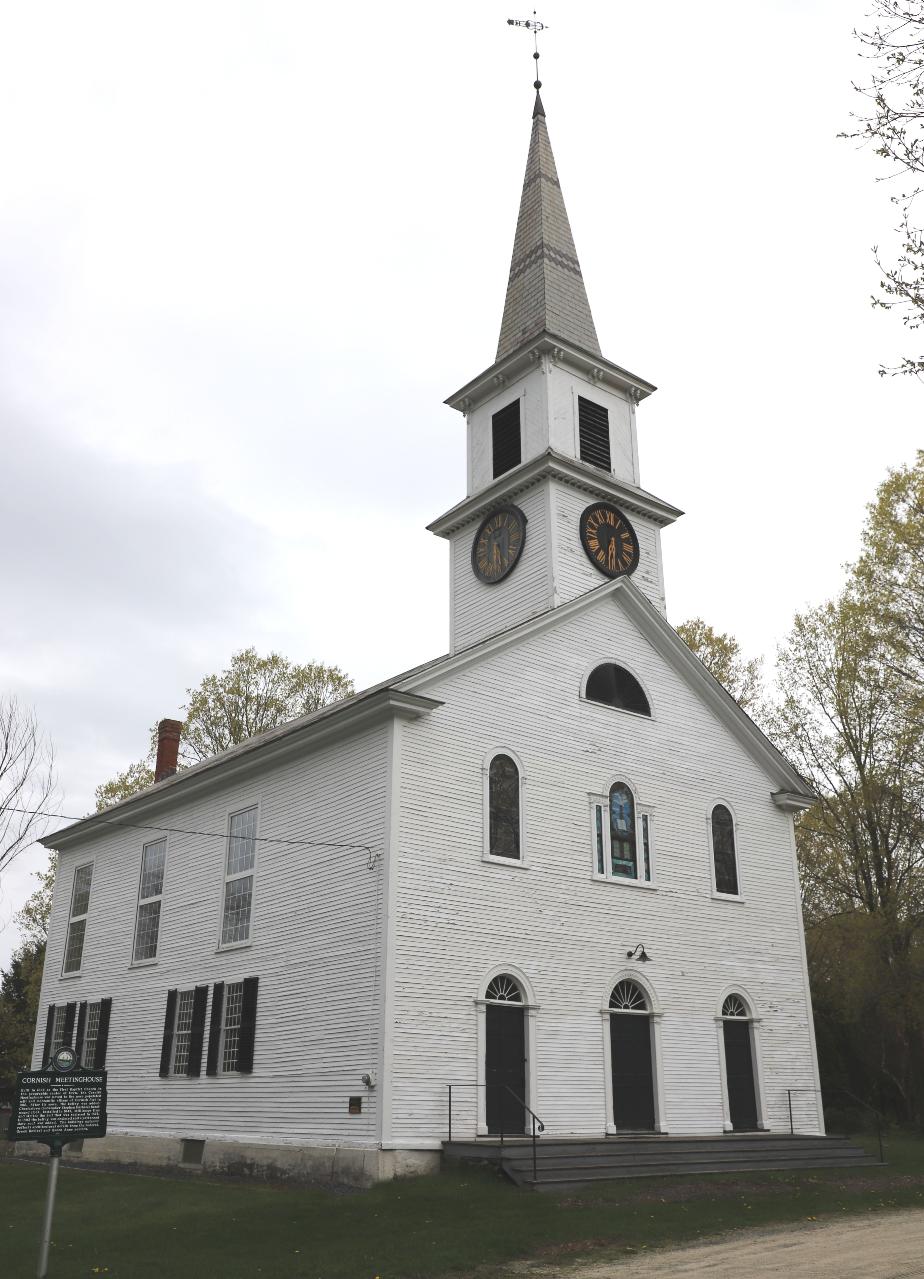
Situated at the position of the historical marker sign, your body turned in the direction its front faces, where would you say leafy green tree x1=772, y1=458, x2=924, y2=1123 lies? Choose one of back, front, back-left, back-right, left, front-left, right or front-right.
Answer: back-left

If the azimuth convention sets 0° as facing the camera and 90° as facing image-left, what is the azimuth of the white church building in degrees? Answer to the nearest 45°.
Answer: approximately 315°

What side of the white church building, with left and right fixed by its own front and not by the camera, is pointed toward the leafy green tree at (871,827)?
left

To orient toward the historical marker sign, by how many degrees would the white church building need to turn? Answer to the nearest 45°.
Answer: approximately 90° to its right

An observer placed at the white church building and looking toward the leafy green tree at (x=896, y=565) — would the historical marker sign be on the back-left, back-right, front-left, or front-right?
back-right

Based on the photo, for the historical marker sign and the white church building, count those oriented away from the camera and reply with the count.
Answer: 0

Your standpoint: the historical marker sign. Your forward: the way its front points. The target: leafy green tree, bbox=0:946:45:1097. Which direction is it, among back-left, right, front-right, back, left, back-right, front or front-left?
back

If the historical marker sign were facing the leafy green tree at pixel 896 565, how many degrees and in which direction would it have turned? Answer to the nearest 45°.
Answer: approximately 135° to its left

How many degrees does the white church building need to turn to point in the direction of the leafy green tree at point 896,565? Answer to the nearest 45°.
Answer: approximately 45° to its left

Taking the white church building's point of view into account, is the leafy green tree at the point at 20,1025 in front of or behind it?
behind
